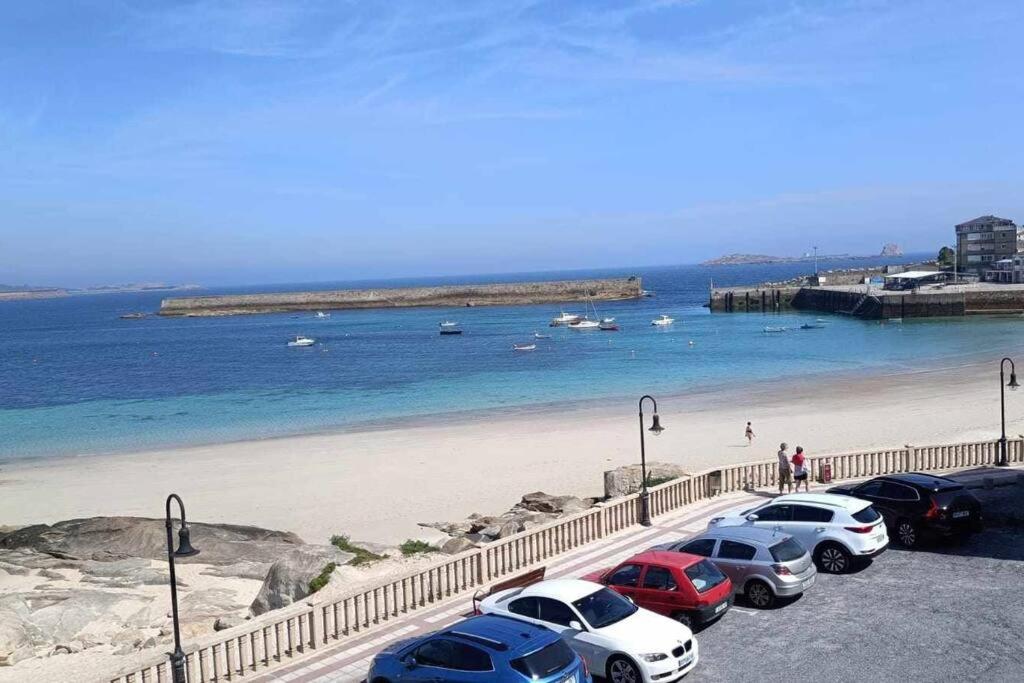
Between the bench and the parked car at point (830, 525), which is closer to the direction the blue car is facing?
the bench

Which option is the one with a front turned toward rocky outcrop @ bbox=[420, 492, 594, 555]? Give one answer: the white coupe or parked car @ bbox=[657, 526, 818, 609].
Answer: the parked car

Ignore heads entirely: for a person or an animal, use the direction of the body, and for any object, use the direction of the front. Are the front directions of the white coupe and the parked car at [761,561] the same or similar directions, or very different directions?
very different directions

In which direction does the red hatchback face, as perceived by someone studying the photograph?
facing away from the viewer and to the left of the viewer

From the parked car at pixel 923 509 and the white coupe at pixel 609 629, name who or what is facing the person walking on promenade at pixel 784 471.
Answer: the parked car

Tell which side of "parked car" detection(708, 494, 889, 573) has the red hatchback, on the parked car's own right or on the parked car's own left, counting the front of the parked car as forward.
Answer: on the parked car's own left

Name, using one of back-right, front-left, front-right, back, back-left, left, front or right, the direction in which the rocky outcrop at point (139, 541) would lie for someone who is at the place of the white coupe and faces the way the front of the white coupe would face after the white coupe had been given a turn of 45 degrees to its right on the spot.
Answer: back-right

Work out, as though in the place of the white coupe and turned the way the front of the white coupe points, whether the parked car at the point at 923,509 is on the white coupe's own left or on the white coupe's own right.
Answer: on the white coupe's own left

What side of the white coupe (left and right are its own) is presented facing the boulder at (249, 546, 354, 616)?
back

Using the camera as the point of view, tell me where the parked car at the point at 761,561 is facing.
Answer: facing away from the viewer and to the left of the viewer

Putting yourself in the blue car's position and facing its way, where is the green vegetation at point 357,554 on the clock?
The green vegetation is roughly at 1 o'clock from the blue car.

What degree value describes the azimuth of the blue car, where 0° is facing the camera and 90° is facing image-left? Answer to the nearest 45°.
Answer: approximately 135°

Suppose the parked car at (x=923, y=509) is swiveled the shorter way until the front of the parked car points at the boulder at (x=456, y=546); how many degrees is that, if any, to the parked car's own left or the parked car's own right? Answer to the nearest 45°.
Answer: approximately 45° to the parked car's own left

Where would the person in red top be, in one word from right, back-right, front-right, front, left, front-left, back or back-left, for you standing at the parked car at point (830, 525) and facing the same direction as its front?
front-right

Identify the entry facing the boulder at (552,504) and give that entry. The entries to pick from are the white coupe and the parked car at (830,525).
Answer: the parked car

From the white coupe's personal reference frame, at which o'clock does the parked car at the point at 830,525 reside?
The parked car is roughly at 9 o'clock from the white coupe.

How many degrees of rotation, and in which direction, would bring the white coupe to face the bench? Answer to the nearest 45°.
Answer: approximately 180°

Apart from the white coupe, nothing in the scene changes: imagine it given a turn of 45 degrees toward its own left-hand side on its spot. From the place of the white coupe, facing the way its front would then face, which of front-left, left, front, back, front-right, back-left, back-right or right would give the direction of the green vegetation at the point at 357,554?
back-left
